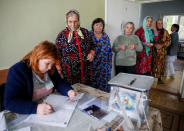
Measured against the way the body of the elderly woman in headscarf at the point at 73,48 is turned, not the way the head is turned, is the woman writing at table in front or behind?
in front

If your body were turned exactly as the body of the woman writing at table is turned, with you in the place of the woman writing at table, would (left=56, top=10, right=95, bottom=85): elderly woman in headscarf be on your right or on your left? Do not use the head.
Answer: on your left

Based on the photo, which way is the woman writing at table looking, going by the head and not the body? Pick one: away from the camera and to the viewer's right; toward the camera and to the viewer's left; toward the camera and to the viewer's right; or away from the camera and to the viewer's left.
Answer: toward the camera and to the viewer's right

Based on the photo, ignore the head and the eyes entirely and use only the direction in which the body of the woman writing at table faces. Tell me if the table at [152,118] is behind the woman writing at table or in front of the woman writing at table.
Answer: in front

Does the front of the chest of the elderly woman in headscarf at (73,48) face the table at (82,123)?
yes

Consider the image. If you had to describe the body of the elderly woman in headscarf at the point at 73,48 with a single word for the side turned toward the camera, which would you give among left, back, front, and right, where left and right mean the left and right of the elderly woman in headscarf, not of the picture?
front

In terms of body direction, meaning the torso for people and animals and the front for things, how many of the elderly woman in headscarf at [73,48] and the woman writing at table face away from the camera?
0

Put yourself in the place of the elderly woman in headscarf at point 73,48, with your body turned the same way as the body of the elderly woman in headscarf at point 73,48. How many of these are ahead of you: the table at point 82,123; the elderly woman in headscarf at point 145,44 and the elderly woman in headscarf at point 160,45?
1

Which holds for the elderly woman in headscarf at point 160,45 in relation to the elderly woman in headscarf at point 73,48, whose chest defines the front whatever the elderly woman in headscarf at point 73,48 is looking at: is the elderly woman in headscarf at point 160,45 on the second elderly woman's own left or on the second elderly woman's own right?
on the second elderly woman's own left
